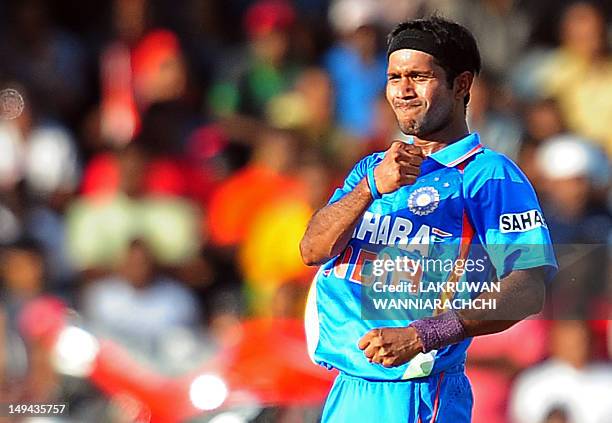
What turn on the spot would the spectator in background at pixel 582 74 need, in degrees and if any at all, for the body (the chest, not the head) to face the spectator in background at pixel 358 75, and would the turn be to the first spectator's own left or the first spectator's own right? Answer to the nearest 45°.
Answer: approximately 90° to the first spectator's own right

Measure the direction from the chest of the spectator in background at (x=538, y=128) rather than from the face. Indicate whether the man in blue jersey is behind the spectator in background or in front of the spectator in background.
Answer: in front

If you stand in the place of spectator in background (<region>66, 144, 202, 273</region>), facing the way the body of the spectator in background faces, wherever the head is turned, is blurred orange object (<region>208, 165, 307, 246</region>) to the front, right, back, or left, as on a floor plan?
left

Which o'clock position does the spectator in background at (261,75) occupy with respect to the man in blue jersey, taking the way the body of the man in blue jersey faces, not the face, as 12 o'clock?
The spectator in background is roughly at 4 o'clock from the man in blue jersey.

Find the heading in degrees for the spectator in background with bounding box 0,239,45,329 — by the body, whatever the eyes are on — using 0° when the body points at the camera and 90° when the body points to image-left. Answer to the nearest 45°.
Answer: approximately 0°

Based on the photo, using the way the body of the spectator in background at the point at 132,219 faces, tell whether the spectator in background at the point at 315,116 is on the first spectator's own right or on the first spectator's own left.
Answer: on the first spectator's own left

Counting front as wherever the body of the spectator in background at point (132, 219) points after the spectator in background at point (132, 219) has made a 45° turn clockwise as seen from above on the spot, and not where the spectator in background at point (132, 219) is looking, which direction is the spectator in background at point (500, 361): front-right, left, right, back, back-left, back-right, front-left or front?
left

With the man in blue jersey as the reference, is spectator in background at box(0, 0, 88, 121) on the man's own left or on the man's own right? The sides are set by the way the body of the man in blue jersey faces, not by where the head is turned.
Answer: on the man's own right

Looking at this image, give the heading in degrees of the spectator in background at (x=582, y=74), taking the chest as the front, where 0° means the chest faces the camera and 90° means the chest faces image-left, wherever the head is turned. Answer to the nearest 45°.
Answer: approximately 0°
